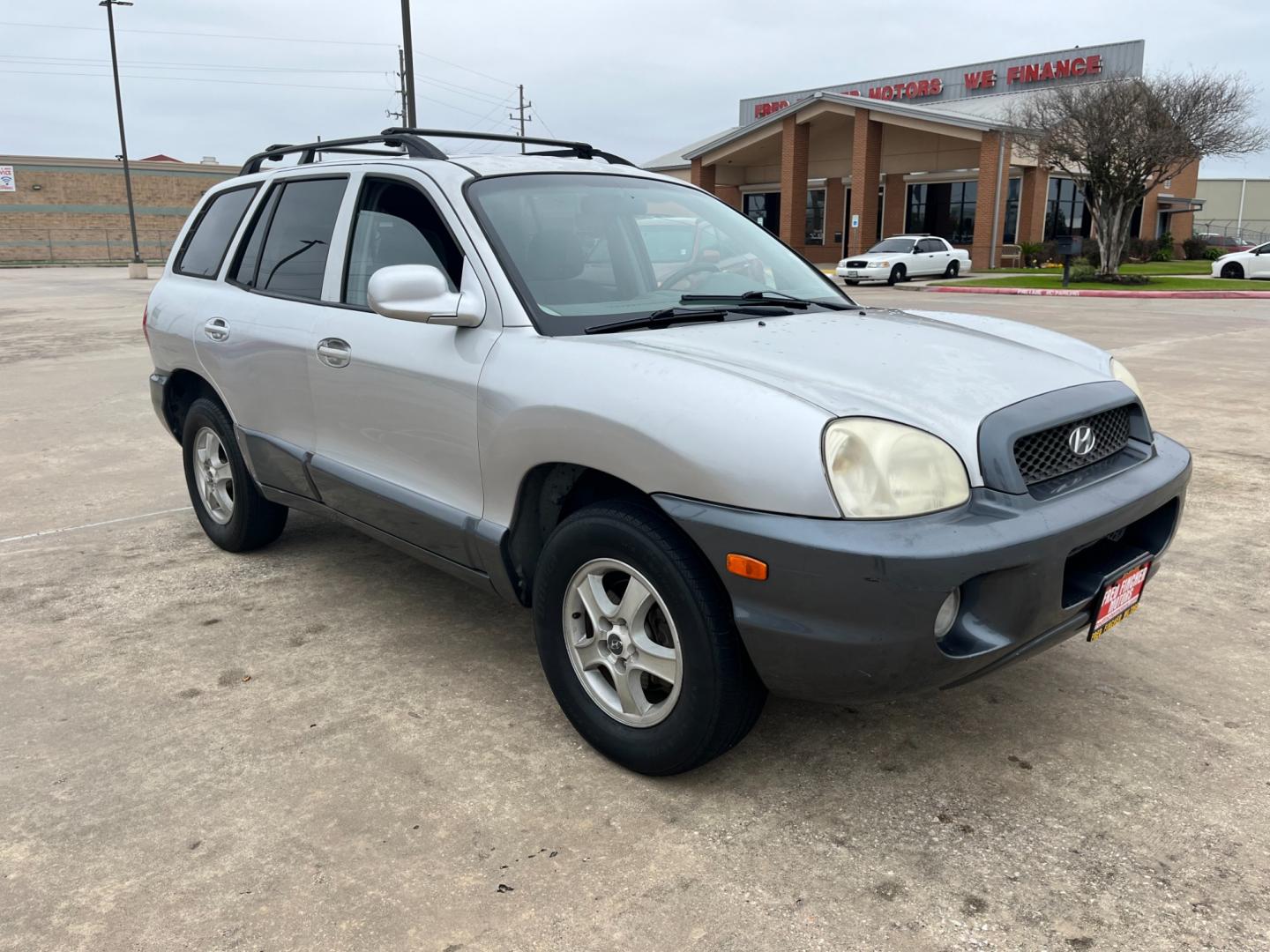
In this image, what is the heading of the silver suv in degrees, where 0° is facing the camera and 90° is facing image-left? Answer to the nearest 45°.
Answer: approximately 315°

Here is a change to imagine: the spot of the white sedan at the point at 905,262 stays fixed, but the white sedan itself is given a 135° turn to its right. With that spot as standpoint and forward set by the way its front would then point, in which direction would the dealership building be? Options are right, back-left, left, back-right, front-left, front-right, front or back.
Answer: front

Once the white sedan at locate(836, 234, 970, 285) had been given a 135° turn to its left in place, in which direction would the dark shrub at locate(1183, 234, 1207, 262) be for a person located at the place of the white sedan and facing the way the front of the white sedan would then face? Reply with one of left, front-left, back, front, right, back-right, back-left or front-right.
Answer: front-left

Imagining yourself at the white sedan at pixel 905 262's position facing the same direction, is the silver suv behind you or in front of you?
in front

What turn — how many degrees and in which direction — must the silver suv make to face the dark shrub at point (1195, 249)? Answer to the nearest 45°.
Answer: approximately 90° to its left

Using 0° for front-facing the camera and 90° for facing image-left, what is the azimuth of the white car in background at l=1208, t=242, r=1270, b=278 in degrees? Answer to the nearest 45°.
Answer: approximately 90°

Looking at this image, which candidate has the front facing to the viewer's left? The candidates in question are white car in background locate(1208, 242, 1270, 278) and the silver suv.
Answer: the white car in background

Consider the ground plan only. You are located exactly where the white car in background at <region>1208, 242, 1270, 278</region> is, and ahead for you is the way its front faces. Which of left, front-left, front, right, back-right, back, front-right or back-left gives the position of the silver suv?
left

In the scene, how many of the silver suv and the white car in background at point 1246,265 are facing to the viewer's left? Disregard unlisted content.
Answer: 1

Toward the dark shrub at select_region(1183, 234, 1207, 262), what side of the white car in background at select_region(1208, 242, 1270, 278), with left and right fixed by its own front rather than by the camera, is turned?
right

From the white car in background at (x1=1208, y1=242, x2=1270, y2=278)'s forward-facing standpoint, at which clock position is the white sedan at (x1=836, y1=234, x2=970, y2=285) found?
The white sedan is roughly at 11 o'clock from the white car in background.

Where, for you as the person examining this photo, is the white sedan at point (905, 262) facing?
facing the viewer and to the left of the viewer
